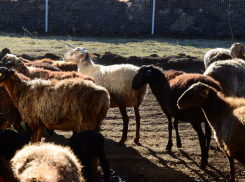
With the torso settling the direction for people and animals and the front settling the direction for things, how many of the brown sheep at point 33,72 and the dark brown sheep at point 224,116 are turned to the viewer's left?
2

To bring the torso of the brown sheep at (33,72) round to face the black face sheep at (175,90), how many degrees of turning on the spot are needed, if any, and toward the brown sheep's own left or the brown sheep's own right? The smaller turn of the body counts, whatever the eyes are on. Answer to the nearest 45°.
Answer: approximately 135° to the brown sheep's own left

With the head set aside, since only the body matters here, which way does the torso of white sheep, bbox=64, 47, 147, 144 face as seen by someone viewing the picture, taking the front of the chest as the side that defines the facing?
to the viewer's left

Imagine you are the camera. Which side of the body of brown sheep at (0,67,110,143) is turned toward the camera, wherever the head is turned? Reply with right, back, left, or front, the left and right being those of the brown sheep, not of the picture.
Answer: left

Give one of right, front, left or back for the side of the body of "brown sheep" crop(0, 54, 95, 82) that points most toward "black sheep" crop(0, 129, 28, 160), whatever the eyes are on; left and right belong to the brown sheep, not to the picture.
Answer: left

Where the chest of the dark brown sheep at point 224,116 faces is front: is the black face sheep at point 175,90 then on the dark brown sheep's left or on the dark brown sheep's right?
on the dark brown sheep's right

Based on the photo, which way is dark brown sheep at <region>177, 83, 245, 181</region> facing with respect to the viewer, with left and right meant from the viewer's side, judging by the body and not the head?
facing to the left of the viewer

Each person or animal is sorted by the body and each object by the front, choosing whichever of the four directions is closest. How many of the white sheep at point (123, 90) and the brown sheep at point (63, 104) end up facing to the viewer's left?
2

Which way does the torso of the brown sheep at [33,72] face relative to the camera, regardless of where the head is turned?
to the viewer's left
